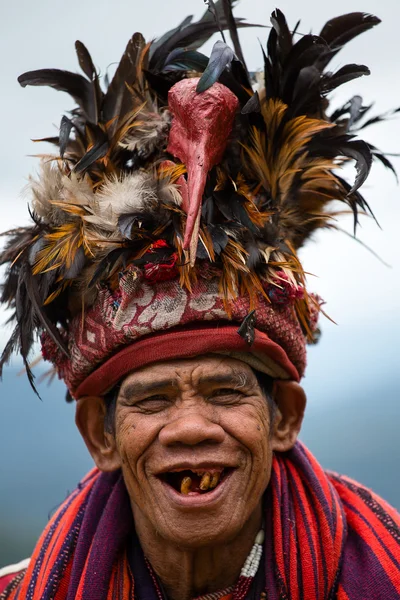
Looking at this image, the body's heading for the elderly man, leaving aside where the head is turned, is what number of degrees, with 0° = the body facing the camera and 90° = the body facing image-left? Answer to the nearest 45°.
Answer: approximately 0°
